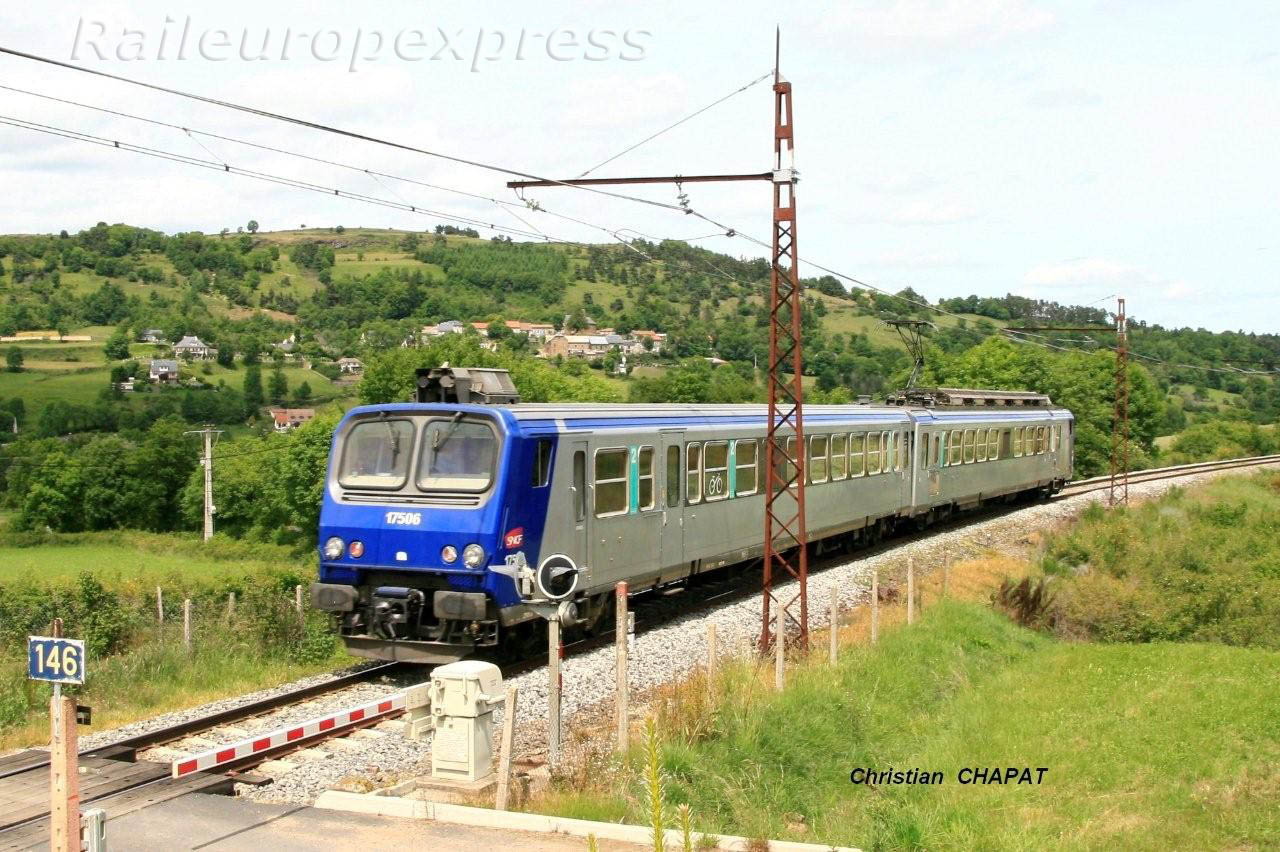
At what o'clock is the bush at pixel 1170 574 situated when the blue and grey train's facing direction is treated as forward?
The bush is roughly at 6 o'clock from the blue and grey train.

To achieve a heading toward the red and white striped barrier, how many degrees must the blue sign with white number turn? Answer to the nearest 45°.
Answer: approximately 135° to its left

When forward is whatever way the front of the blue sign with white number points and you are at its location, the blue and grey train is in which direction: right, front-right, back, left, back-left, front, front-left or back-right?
back-left

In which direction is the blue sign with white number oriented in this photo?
toward the camera

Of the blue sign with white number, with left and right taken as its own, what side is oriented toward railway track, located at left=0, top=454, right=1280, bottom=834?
back

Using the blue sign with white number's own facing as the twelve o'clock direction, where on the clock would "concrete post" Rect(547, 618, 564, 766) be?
The concrete post is roughly at 8 o'clock from the blue sign with white number.

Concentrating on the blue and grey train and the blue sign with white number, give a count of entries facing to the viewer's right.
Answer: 0

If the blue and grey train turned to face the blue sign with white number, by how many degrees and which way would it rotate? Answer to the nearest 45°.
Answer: approximately 45° to its left

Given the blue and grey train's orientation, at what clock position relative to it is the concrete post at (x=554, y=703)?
The concrete post is roughly at 10 o'clock from the blue and grey train.

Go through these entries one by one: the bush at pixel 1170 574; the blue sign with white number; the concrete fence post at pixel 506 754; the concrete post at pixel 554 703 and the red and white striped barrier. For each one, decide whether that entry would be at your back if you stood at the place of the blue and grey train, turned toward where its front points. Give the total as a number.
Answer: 1

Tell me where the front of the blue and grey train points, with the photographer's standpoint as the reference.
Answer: facing the viewer and to the left of the viewer

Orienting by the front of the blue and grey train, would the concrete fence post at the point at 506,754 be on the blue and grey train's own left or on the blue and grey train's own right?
on the blue and grey train's own left
